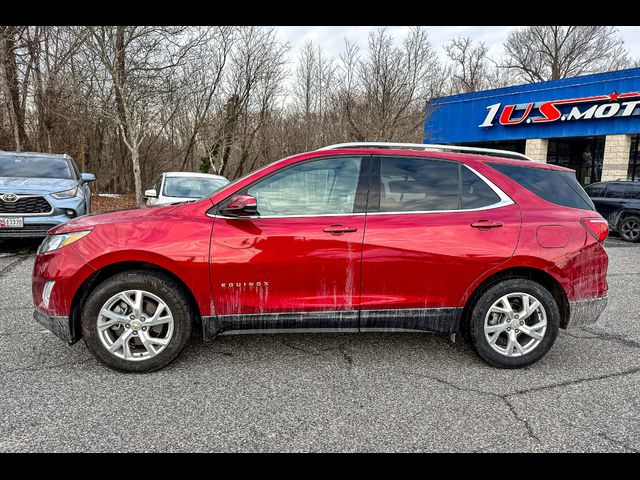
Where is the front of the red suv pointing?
to the viewer's left

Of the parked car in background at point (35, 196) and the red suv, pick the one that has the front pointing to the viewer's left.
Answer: the red suv

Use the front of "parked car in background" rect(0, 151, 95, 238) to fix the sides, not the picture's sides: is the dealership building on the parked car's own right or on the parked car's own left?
on the parked car's own left

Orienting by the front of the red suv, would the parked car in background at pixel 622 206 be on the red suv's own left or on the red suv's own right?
on the red suv's own right

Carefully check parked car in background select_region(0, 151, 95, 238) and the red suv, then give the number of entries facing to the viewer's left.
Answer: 1

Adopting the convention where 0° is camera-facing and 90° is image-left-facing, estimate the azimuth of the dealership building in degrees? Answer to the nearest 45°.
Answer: approximately 45°

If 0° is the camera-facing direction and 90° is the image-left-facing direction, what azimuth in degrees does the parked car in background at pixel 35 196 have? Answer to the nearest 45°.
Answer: approximately 0°

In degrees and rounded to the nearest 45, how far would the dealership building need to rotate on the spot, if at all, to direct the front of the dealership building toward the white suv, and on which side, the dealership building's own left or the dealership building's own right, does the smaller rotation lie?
0° — it already faces it

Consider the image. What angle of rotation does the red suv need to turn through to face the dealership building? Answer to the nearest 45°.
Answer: approximately 135° to its right

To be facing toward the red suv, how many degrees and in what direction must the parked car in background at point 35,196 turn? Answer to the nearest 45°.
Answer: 0° — it already faces it

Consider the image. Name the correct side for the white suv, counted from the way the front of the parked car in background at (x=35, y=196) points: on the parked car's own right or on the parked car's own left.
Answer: on the parked car's own left
